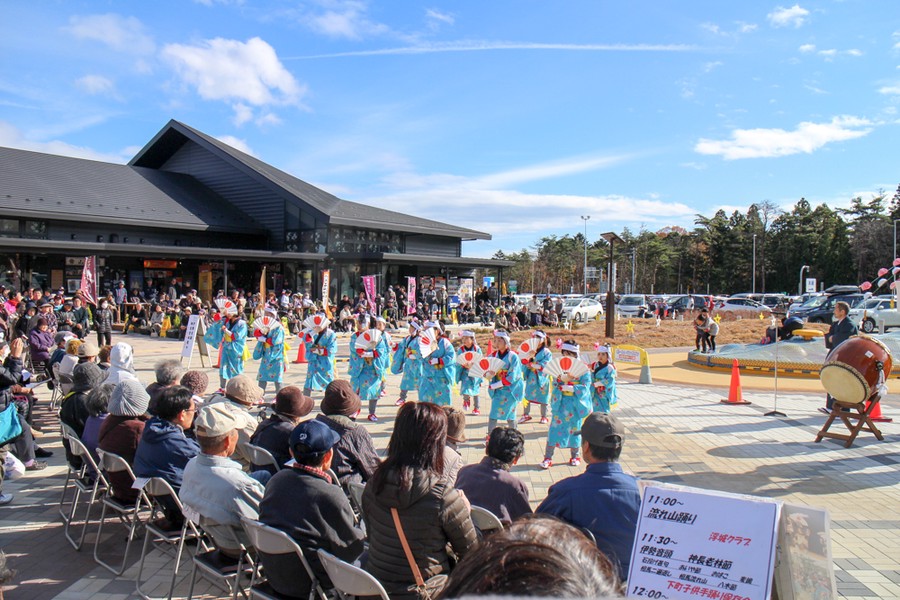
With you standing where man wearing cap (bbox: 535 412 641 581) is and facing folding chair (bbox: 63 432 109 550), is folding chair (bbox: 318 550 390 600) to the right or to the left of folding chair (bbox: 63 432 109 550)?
left

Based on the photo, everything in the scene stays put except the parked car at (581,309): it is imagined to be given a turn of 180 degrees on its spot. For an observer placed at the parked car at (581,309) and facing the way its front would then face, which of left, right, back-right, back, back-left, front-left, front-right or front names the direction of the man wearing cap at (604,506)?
back-right

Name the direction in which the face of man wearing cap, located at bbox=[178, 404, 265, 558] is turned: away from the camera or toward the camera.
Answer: away from the camera

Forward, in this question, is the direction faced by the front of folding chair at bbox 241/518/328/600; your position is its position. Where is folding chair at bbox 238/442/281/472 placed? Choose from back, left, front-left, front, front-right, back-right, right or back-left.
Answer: front-left

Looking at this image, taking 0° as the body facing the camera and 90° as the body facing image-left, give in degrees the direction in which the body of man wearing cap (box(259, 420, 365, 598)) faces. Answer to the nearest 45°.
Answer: approximately 225°

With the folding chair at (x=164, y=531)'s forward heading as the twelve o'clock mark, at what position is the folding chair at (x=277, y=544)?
the folding chair at (x=277, y=544) is roughly at 4 o'clock from the folding chair at (x=164, y=531).

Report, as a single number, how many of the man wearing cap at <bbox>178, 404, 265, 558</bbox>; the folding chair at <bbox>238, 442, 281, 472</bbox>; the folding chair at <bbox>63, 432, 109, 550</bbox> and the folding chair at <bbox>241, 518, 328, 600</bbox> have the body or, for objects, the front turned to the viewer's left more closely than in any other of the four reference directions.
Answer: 0

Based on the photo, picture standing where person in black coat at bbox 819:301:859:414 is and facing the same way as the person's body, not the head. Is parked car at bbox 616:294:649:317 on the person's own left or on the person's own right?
on the person's own right

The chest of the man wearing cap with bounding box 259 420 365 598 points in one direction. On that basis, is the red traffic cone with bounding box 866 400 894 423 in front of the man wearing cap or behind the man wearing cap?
in front

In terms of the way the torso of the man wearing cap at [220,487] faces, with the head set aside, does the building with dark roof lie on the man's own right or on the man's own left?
on the man's own left

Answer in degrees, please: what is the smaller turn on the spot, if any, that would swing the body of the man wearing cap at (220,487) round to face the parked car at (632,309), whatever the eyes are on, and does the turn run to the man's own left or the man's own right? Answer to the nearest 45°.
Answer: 0° — they already face it

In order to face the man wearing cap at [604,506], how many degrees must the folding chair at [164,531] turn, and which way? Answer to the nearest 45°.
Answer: approximately 90° to its right

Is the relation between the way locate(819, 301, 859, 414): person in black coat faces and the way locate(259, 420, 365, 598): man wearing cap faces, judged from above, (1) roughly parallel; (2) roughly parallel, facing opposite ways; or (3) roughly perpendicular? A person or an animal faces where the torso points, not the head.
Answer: roughly perpendicular

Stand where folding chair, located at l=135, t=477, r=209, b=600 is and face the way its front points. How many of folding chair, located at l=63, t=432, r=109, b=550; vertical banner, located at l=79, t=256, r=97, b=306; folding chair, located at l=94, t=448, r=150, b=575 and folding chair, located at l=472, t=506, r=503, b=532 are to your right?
1

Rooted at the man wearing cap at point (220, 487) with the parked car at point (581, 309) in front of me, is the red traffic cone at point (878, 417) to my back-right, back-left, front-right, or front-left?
front-right

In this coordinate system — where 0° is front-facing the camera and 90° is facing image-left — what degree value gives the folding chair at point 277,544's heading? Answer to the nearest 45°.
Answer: approximately 225°

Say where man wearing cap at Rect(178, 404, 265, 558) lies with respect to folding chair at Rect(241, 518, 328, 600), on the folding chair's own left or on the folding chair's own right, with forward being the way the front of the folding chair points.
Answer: on the folding chair's own left

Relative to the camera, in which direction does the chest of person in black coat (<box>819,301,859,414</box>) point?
to the viewer's left
